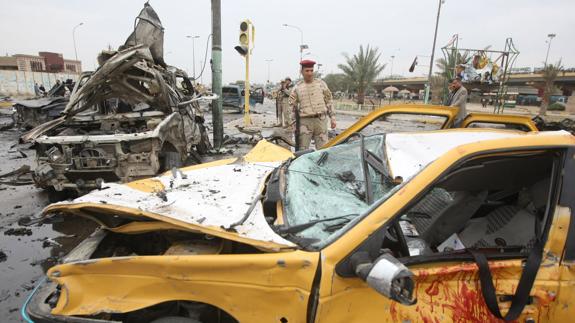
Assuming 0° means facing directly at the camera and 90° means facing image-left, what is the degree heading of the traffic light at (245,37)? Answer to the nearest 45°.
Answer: approximately 45°

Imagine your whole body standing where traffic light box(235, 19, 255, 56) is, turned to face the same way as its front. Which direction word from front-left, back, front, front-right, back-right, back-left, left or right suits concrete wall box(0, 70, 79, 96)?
right

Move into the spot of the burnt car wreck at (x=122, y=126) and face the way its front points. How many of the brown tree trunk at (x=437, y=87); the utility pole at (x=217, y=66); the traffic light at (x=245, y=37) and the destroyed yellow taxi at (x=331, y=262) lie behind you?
3

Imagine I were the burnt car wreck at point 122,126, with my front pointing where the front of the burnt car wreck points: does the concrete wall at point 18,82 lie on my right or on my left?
on my right

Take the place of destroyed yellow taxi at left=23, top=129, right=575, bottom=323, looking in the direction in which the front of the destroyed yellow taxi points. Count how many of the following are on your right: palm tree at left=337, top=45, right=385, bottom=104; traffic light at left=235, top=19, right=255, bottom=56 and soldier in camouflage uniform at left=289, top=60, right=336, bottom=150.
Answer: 3

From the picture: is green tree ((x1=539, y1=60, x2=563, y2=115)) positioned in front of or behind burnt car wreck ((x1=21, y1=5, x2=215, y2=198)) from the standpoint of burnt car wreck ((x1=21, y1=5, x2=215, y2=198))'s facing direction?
behind

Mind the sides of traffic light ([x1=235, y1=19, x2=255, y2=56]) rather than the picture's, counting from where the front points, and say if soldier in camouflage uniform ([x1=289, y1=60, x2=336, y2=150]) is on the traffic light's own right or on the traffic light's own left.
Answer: on the traffic light's own left

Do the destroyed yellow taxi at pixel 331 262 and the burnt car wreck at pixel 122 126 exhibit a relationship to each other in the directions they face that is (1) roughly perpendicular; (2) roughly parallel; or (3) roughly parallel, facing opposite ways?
roughly perpendicular

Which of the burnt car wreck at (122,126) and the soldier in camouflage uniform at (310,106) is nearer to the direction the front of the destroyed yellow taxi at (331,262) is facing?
the burnt car wreck

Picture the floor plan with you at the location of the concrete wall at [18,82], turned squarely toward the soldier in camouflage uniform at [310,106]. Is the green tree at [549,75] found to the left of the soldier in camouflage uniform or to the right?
left

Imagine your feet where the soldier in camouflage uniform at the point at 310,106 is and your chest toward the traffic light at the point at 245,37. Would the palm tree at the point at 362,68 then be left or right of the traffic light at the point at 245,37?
right

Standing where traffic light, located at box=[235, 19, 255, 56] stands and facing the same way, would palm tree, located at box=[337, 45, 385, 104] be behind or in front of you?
behind

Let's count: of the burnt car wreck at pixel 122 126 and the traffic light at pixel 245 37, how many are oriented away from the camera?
0

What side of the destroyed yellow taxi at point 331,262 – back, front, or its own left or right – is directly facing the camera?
left

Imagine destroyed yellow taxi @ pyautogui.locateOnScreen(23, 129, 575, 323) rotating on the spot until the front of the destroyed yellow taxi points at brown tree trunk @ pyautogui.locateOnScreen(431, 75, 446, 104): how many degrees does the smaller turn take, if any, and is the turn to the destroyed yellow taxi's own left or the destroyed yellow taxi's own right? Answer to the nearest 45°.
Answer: approximately 90° to the destroyed yellow taxi's own right
